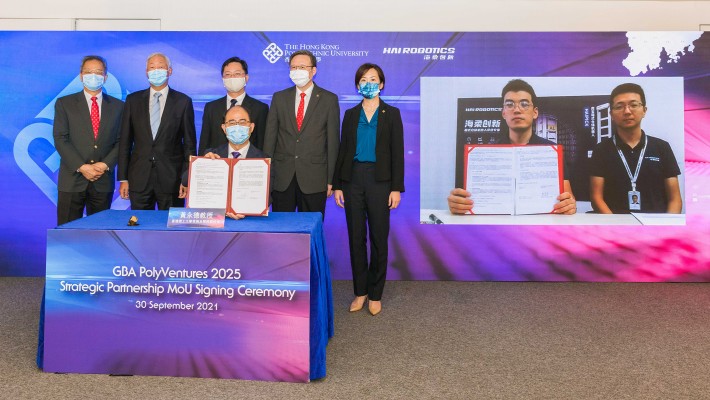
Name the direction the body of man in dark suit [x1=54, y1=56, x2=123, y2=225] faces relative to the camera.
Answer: toward the camera

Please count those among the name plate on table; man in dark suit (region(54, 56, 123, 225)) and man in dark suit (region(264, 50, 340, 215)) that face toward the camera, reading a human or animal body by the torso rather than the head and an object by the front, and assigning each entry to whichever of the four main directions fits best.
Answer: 3

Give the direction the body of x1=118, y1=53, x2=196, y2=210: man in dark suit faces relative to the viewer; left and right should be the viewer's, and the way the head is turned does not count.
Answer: facing the viewer

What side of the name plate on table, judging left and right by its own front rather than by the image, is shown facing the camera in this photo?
front

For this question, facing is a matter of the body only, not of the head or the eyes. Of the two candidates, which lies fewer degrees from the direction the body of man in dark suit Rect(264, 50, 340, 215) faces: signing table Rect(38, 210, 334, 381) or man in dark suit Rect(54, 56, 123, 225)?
the signing table

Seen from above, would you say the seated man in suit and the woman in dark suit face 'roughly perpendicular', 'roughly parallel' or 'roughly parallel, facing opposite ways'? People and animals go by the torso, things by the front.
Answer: roughly parallel

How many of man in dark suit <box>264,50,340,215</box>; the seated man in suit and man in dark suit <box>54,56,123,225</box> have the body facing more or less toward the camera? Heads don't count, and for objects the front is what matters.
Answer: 3

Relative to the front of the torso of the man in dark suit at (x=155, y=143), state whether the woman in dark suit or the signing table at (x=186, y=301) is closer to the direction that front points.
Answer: the signing table

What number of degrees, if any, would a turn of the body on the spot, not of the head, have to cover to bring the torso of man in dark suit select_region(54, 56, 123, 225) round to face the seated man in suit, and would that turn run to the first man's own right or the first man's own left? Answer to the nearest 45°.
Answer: approximately 45° to the first man's own left

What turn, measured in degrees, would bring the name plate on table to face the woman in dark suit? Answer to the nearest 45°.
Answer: approximately 135° to its left

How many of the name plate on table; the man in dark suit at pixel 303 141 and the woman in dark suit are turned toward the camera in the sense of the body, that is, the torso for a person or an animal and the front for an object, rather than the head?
3

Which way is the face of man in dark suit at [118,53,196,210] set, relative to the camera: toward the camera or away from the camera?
toward the camera
